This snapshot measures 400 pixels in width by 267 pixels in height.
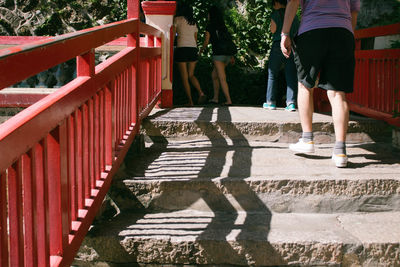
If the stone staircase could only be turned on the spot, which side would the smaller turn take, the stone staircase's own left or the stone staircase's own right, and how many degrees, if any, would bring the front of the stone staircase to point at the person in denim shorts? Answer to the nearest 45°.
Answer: approximately 180°

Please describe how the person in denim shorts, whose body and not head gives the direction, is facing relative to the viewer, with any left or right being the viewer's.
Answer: facing away from the viewer and to the left of the viewer

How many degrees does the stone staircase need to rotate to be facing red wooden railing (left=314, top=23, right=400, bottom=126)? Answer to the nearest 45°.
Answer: approximately 135° to its left

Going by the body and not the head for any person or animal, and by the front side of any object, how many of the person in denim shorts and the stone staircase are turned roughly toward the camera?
1

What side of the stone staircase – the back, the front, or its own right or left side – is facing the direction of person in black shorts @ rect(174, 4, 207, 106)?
back
